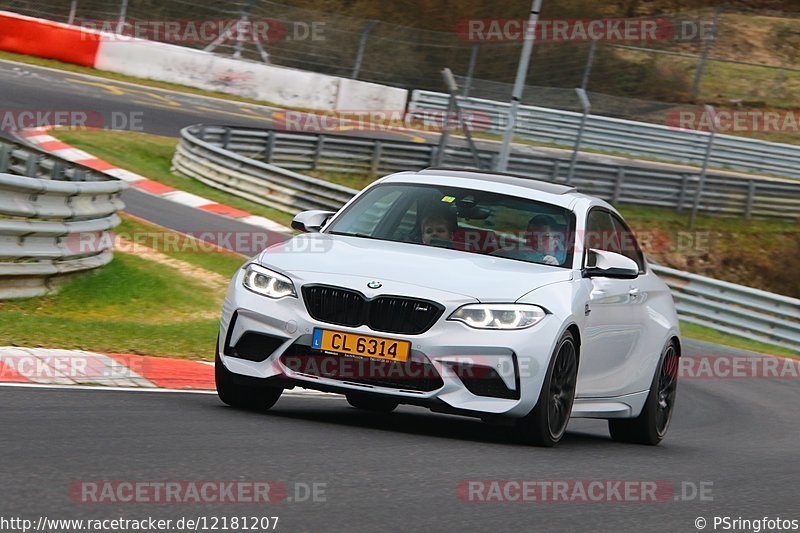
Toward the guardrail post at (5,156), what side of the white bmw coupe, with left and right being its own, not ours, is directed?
right

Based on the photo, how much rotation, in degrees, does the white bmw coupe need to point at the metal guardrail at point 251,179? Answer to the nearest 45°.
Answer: approximately 135° to its right

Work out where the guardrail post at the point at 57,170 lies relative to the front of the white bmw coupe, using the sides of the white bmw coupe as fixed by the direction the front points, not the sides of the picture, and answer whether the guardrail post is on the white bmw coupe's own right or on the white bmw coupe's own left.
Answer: on the white bmw coupe's own right

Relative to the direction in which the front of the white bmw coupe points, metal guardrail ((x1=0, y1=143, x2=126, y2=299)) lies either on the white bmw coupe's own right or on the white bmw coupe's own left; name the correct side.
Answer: on the white bmw coupe's own right

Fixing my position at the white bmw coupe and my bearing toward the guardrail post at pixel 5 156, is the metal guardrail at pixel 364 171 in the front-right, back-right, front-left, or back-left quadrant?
front-right

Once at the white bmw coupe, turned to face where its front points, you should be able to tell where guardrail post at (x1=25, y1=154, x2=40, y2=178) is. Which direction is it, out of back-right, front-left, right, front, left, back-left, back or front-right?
right

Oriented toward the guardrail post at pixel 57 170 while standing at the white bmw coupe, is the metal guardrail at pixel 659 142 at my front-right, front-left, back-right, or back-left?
front-right

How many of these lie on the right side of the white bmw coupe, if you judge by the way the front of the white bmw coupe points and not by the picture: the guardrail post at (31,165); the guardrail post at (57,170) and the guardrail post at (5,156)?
3
